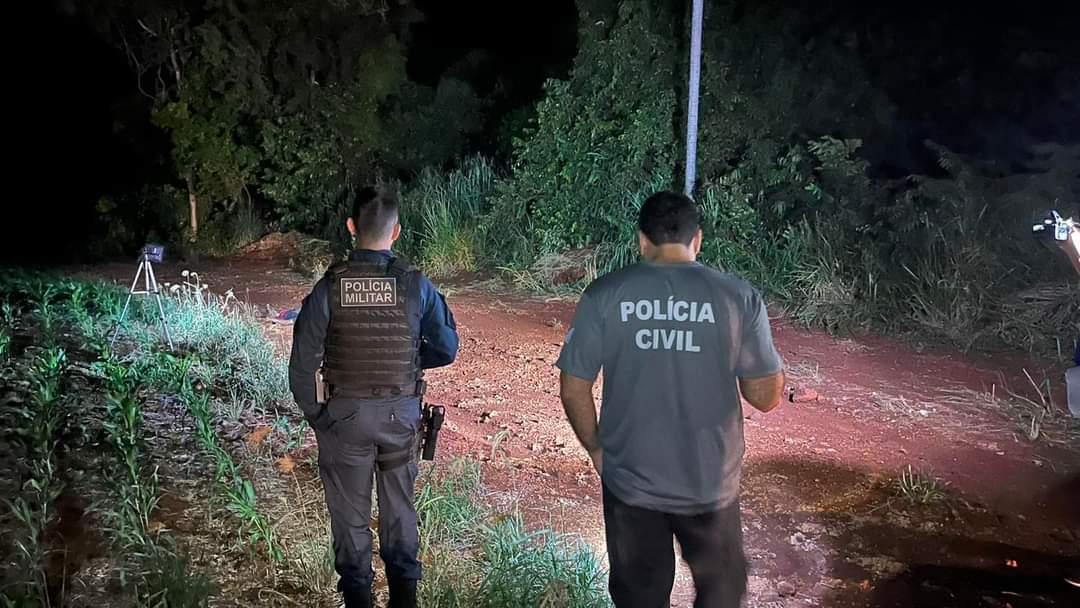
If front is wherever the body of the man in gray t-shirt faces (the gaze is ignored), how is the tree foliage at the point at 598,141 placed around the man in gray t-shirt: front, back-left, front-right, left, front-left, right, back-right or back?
front

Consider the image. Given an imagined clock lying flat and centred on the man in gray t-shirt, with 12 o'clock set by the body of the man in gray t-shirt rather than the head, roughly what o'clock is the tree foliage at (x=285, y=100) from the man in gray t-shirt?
The tree foliage is roughly at 11 o'clock from the man in gray t-shirt.

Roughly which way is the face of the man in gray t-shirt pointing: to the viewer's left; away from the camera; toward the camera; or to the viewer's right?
away from the camera

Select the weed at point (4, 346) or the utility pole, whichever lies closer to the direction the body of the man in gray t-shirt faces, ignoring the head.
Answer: the utility pole

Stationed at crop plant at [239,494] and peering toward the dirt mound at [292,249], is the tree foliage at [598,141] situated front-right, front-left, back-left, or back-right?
front-right

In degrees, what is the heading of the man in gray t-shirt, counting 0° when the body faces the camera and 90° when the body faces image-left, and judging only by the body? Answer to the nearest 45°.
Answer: approximately 180°

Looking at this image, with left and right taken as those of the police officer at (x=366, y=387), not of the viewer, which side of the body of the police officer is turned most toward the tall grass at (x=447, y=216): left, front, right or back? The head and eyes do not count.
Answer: front

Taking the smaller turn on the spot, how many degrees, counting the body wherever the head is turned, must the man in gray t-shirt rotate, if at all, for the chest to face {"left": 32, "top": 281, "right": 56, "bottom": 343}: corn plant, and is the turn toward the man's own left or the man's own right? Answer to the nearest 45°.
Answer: approximately 45° to the man's own left

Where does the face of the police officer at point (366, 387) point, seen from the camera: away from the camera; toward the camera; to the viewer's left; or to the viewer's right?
away from the camera

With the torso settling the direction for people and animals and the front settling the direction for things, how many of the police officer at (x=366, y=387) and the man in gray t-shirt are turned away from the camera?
2

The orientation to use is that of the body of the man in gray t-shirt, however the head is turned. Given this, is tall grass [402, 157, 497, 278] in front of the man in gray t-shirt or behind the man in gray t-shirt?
in front

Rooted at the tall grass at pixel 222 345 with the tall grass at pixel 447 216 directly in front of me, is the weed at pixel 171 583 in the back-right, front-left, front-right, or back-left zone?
back-right

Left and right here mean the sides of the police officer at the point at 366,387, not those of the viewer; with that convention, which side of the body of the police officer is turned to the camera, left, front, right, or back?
back

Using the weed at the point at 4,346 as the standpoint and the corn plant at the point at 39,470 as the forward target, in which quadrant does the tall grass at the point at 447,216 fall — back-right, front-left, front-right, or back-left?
back-left
